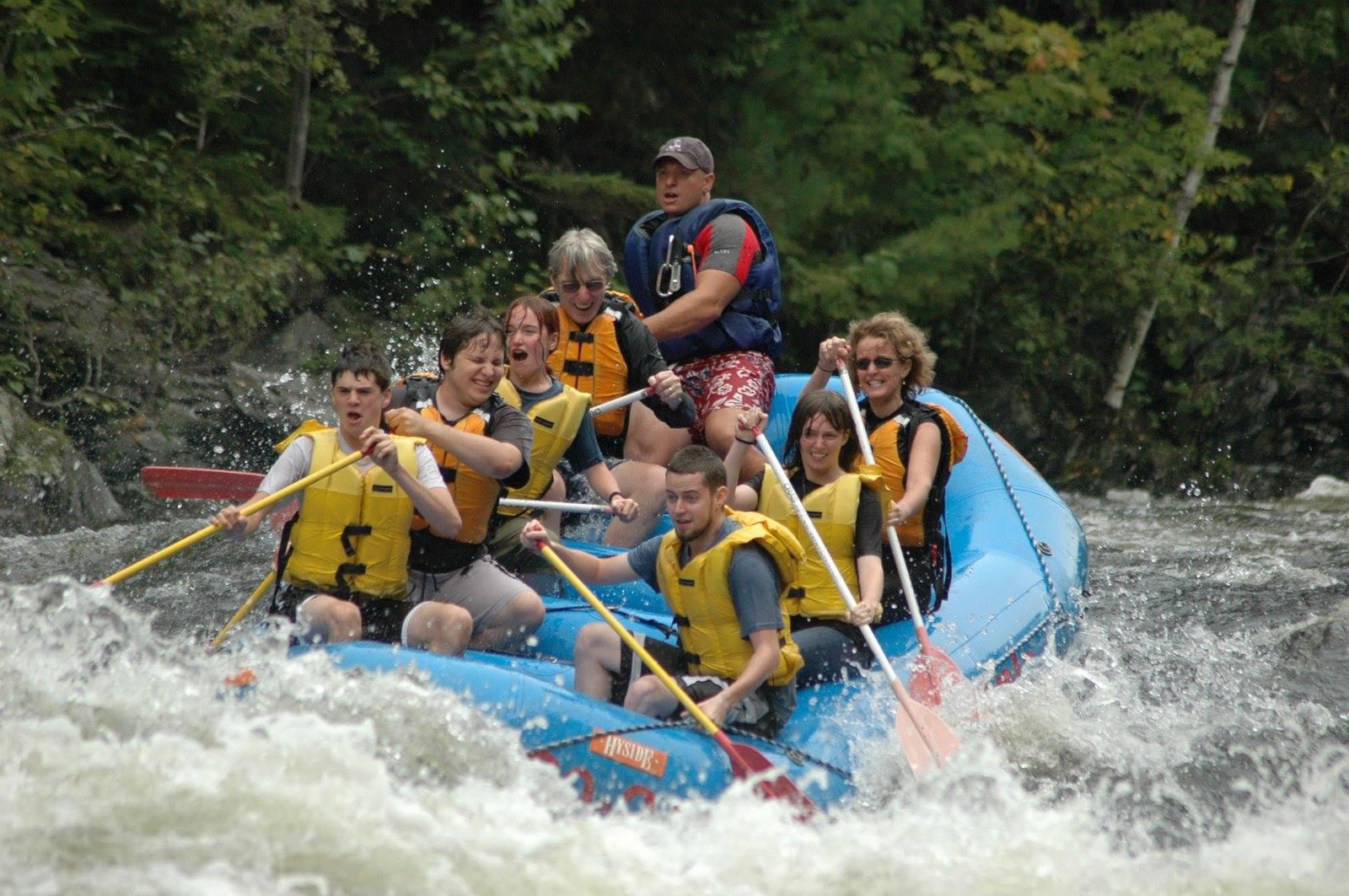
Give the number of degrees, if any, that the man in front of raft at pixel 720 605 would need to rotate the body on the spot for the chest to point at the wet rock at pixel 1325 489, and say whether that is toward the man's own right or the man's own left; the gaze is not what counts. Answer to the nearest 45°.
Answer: approximately 180°

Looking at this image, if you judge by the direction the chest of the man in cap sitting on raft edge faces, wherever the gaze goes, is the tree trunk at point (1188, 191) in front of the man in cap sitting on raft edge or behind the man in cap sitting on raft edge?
behind

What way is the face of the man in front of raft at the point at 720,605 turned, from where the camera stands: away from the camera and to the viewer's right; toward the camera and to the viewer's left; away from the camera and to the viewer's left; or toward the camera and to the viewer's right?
toward the camera and to the viewer's left

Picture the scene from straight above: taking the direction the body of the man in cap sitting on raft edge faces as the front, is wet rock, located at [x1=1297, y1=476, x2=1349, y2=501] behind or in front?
behind

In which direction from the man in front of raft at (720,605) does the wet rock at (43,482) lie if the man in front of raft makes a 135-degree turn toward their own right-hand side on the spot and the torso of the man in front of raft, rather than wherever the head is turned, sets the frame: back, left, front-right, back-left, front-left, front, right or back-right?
front-left

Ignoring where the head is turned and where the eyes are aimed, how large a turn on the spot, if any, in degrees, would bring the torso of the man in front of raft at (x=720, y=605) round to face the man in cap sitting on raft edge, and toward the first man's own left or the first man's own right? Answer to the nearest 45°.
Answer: approximately 135° to the first man's own right

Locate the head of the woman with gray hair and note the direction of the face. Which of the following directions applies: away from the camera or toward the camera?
toward the camera

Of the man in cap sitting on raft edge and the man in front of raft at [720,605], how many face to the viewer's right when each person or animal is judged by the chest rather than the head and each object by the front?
0

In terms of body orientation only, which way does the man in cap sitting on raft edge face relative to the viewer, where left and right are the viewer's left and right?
facing the viewer and to the left of the viewer

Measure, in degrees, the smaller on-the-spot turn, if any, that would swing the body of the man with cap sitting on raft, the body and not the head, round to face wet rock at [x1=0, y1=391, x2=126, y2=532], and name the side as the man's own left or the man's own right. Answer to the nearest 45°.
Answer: approximately 45° to the man's own right

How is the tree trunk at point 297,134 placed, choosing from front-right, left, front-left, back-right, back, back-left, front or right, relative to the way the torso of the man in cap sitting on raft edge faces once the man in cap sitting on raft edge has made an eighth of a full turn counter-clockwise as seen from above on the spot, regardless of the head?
back-right

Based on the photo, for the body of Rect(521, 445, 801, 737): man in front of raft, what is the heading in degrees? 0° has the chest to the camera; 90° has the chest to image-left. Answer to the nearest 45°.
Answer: approximately 45°
